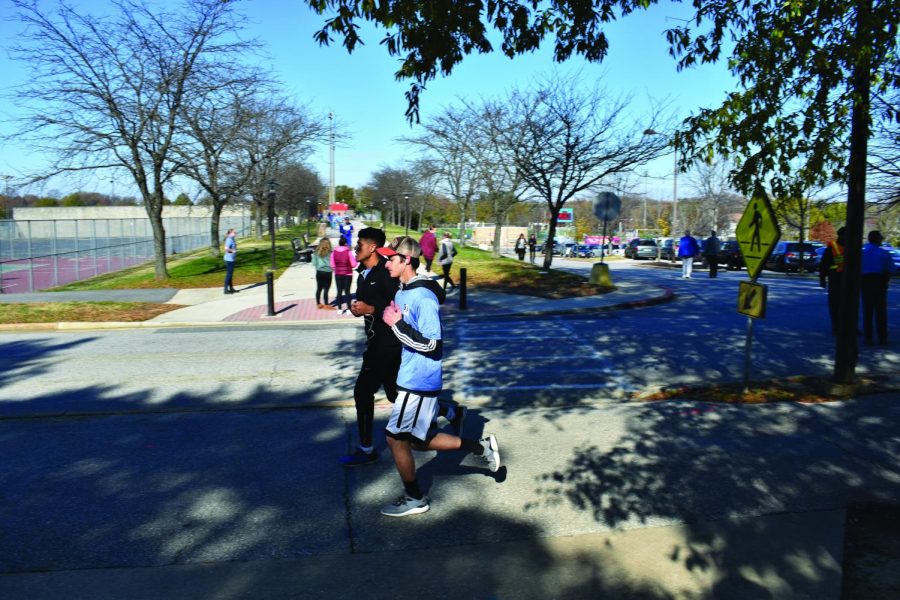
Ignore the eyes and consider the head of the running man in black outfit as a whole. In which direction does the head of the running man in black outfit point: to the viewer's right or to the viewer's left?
to the viewer's left

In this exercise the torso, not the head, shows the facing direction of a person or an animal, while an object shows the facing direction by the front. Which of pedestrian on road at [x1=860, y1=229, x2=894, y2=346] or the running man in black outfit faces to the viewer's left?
the running man in black outfit

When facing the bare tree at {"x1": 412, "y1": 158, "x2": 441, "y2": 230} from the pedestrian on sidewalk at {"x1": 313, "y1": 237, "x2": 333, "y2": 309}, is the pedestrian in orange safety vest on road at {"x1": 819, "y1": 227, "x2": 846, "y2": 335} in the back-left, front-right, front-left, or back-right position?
back-right

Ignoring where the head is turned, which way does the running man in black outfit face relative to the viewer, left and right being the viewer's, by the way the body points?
facing to the left of the viewer

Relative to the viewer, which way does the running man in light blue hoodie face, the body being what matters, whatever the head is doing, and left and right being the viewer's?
facing to the left of the viewer

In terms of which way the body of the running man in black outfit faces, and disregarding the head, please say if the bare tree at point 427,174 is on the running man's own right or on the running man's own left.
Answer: on the running man's own right

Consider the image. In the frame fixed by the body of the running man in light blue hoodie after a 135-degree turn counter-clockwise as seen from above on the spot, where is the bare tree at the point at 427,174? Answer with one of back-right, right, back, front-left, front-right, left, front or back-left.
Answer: back-left

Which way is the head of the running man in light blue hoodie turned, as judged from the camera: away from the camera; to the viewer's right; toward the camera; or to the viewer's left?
to the viewer's left
